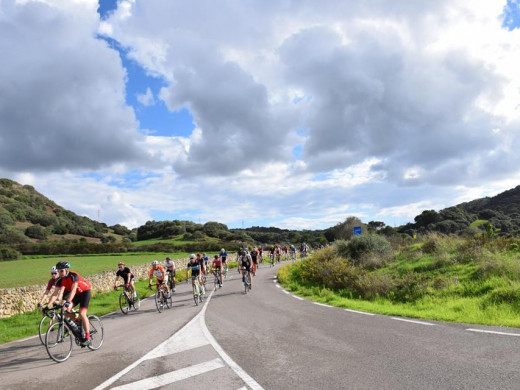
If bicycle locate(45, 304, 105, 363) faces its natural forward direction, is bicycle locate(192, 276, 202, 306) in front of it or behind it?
behind

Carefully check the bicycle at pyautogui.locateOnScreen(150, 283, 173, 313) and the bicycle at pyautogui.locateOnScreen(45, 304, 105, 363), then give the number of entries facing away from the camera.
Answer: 0

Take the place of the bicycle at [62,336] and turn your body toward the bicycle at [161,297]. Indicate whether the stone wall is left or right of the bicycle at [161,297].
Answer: left

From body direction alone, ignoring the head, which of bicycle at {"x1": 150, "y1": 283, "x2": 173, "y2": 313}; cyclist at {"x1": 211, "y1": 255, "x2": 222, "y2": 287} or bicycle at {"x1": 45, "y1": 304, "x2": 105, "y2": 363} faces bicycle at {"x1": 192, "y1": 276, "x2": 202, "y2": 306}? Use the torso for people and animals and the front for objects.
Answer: the cyclist

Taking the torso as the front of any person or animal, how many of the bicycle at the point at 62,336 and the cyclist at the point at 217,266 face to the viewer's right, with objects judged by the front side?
0

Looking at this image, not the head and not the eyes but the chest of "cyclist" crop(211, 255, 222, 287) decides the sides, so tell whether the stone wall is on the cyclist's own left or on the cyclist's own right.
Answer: on the cyclist's own right

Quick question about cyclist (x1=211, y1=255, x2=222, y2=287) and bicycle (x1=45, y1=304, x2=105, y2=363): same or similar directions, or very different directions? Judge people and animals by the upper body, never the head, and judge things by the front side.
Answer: same or similar directions

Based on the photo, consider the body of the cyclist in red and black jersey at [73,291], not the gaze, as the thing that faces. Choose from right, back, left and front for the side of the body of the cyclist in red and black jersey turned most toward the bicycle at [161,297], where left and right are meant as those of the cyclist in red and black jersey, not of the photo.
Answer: back

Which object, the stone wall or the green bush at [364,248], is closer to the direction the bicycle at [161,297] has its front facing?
the stone wall

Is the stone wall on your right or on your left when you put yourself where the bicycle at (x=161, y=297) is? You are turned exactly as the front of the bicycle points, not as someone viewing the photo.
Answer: on your right

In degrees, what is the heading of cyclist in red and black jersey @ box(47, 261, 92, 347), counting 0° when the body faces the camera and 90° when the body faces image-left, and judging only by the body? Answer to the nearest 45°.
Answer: approximately 45°

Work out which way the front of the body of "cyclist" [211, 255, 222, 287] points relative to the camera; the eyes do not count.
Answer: toward the camera

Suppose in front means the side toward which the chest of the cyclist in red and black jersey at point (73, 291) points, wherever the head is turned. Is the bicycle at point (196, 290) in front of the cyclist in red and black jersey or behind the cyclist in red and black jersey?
behind

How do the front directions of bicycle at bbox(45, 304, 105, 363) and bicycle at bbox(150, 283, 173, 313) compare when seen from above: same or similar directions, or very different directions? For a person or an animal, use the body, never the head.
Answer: same or similar directions
